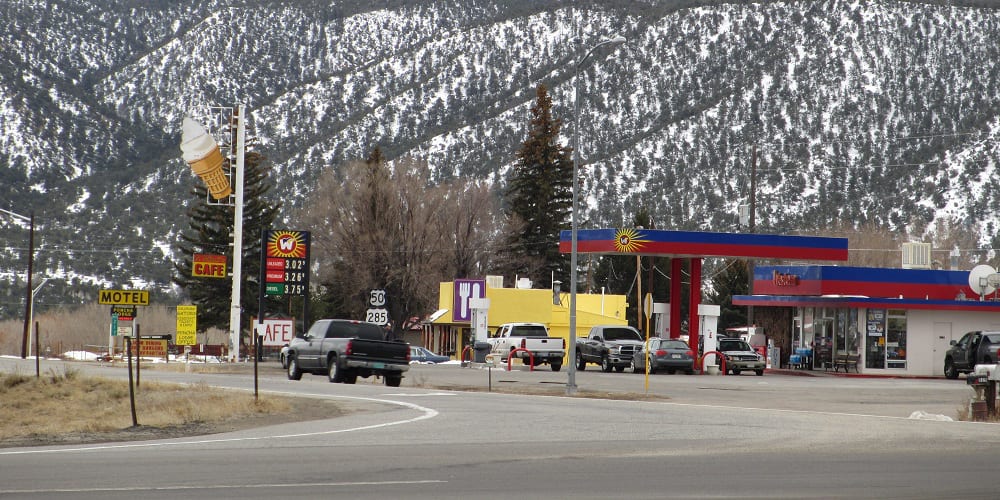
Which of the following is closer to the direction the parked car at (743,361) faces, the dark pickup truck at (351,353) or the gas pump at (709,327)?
the dark pickup truck

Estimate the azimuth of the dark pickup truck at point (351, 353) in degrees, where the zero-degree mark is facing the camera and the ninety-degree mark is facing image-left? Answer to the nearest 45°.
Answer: approximately 135°

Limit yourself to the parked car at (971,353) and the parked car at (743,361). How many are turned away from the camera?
0

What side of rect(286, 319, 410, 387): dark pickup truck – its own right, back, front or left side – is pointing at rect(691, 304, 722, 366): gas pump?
right

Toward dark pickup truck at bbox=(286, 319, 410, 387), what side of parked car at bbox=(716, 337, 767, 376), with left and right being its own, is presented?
right

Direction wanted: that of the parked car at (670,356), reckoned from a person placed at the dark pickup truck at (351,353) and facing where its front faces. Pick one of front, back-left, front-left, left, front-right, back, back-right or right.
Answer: right

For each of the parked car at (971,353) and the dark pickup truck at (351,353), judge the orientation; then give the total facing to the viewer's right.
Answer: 0

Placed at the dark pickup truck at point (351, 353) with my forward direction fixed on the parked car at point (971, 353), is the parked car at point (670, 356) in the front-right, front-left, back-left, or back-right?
front-left

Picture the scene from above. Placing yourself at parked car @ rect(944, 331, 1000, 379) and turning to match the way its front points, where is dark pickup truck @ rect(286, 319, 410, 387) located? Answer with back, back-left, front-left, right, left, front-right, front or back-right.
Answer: front

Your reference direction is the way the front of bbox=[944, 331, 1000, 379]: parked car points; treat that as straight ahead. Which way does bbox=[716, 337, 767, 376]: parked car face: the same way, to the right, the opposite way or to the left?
to the left

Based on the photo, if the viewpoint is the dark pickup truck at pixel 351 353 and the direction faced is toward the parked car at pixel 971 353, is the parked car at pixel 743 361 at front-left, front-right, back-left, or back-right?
front-left

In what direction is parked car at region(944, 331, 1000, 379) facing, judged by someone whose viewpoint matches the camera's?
facing the viewer and to the left of the viewer

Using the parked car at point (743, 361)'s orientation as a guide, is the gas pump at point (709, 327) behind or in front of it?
behind
